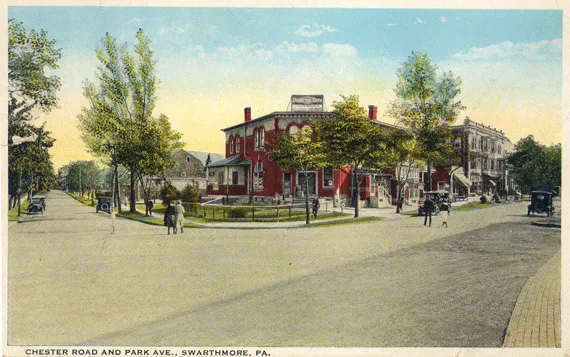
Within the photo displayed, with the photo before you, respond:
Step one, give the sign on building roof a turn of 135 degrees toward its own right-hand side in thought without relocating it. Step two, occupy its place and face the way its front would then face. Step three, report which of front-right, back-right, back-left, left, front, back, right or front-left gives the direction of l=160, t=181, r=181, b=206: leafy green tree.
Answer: front-left

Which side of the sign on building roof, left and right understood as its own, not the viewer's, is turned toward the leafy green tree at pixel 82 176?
right

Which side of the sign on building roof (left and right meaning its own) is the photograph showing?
front

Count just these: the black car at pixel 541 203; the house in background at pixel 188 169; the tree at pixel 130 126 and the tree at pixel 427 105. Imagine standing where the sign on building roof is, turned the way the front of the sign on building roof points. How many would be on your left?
2

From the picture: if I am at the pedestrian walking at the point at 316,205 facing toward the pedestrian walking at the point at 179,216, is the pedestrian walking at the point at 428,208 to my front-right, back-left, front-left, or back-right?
back-left

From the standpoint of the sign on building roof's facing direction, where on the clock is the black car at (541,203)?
The black car is roughly at 9 o'clock from the sign on building roof.

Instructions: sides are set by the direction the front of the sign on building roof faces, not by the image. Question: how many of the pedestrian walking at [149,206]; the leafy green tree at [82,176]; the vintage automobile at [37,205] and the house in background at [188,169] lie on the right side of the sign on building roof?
4

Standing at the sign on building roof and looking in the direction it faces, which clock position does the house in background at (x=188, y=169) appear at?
The house in background is roughly at 5 o'clock from the sign on building roof.

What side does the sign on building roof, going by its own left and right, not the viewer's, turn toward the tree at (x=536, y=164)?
left

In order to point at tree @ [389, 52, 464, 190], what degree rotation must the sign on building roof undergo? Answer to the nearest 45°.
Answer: approximately 90° to its left

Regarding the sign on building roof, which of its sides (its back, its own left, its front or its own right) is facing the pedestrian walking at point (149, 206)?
right

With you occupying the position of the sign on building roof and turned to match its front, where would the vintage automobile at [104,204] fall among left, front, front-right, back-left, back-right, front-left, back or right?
right

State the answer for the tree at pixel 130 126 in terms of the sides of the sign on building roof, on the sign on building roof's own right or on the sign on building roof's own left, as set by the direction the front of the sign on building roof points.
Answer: on the sign on building roof's own right
